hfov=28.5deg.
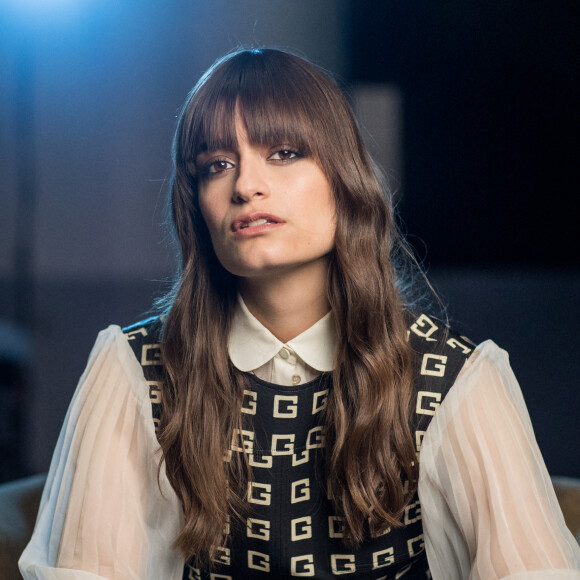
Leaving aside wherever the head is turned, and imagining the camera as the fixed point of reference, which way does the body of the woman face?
toward the camera
